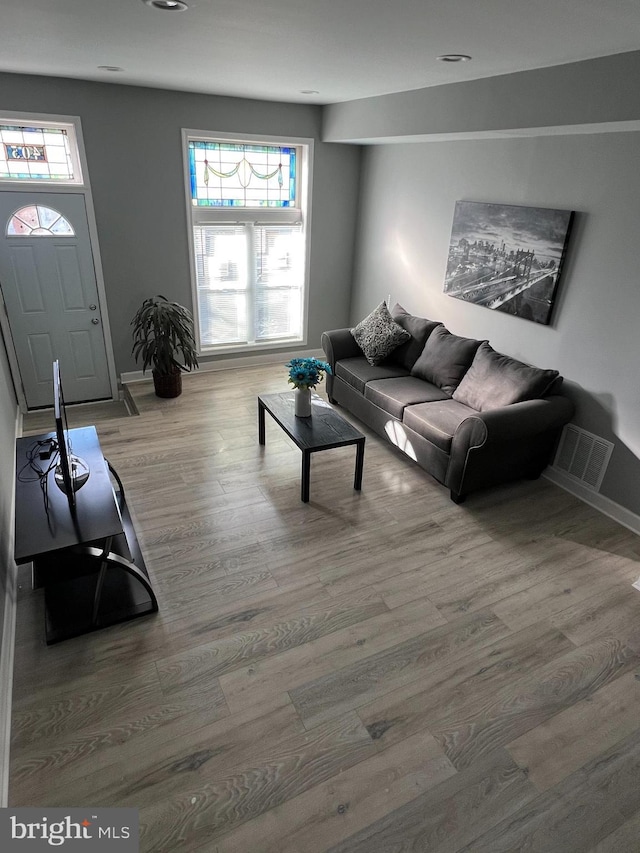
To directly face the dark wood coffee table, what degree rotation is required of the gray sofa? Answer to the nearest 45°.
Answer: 0° — it already faces it

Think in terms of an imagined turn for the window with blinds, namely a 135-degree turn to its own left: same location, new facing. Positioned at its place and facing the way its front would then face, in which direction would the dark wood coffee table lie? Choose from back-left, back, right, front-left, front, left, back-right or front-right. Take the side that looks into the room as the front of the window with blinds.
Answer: back-right

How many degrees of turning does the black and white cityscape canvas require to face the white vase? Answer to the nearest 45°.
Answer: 0° — it already faces it

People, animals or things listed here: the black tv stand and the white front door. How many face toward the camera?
1

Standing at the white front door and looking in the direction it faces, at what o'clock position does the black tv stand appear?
The black tv stand is roughly at 12 o'clock from the white front door.

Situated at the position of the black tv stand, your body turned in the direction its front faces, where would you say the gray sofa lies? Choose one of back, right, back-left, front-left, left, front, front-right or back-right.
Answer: front

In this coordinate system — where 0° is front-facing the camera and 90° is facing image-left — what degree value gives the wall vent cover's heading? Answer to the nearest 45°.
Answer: approximately 45°

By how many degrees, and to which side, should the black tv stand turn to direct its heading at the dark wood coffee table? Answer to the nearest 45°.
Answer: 0° — it already faces it

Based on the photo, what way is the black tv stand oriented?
to the viewer's right

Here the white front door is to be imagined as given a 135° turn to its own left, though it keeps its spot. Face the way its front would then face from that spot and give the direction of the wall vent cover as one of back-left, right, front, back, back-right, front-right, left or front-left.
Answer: right

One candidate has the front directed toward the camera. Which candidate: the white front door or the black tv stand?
the white front door

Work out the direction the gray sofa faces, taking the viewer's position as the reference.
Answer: facing the viewer and to the left of the viewer

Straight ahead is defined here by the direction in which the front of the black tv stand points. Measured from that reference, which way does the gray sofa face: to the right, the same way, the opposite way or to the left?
the opposite way

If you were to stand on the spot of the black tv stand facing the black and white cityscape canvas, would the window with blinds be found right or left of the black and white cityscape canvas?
left

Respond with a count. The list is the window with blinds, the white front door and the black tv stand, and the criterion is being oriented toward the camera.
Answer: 2

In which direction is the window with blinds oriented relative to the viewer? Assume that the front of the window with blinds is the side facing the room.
toward the camera

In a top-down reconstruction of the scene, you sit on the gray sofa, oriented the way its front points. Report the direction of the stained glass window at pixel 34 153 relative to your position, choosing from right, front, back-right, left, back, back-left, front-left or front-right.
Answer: front-right

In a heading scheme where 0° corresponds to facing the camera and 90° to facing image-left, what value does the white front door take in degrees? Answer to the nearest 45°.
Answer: approximately 0°

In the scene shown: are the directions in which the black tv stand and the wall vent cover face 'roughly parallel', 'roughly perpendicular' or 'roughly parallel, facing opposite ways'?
roughly parallel, facing opposite ways
